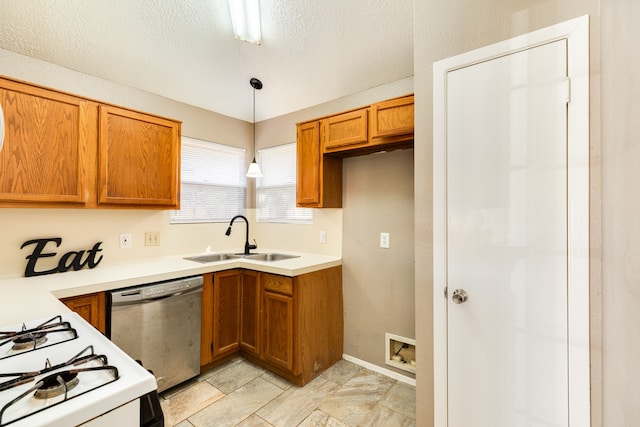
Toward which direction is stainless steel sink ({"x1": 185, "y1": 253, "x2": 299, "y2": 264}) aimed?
toward the camera

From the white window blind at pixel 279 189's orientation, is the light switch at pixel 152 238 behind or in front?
in front

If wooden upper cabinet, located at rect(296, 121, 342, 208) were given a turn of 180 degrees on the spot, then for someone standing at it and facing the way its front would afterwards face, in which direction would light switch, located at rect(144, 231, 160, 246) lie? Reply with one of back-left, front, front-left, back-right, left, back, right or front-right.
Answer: back-left

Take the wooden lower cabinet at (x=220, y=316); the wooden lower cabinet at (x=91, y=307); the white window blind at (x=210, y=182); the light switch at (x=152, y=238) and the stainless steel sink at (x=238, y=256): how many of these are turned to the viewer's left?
0

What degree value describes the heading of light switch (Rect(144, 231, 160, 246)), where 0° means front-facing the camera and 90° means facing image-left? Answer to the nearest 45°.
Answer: approximately 315°

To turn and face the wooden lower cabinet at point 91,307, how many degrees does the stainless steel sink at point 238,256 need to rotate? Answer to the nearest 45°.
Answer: approximately 45° to its right

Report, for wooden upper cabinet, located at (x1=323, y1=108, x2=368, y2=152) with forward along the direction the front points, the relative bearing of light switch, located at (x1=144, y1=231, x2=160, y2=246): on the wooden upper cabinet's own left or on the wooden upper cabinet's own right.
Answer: on the wooden upper cabinet's own right

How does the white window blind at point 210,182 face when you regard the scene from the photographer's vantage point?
facing the viewer and to the right of the viewer

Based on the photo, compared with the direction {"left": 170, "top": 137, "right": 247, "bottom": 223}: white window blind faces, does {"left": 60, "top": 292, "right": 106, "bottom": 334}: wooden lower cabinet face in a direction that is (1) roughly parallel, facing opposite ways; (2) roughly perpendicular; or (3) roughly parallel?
roughly parallel

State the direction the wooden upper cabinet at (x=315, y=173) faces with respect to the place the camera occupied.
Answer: facing the viewer and to the left of the viewer

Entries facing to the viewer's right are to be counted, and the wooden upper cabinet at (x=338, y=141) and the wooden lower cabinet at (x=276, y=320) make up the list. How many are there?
0

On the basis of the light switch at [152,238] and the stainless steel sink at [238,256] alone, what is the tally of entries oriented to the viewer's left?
0

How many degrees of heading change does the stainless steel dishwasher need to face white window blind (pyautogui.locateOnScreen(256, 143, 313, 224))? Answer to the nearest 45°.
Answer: approximately 90° to its left

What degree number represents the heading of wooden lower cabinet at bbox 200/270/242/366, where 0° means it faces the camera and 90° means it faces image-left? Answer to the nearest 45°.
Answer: approximately 315°

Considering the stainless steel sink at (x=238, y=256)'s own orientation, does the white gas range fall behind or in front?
in front
